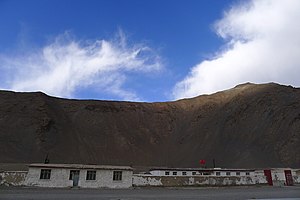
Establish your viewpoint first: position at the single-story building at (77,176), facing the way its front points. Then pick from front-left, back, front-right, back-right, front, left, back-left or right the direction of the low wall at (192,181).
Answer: left

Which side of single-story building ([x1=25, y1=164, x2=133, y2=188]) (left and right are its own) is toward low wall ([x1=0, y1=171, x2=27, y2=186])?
right

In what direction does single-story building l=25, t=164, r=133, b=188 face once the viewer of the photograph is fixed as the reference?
facing the viewer
